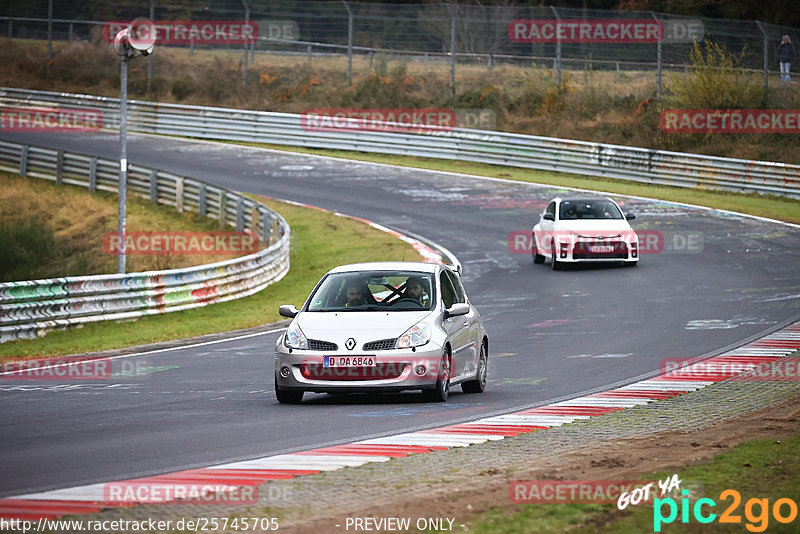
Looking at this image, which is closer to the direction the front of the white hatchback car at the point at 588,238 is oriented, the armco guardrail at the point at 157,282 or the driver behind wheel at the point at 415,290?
the driver behind wheel

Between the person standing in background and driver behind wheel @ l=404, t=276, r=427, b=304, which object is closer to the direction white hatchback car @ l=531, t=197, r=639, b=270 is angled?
the driver behind wheel

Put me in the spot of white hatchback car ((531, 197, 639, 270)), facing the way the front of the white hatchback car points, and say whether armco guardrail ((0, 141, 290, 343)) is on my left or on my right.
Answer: on my right

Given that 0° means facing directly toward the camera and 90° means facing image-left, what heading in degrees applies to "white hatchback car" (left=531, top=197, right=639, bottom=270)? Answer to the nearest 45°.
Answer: approximately 0°

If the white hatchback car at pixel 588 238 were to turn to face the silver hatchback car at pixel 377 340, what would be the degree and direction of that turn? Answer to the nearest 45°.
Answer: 0° — it already faces it

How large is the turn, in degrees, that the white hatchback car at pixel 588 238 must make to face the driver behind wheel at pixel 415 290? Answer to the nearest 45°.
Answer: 0° — it already faces them

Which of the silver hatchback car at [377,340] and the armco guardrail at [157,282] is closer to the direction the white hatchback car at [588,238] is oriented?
the silver hatchback car

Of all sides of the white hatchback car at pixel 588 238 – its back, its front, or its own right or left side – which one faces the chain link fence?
back

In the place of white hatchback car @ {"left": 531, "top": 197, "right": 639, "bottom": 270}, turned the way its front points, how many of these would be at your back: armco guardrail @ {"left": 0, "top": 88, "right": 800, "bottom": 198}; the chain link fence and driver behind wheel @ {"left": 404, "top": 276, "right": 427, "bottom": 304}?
2

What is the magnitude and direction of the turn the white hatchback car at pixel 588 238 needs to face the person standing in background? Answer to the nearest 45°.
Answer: approximately 180°
